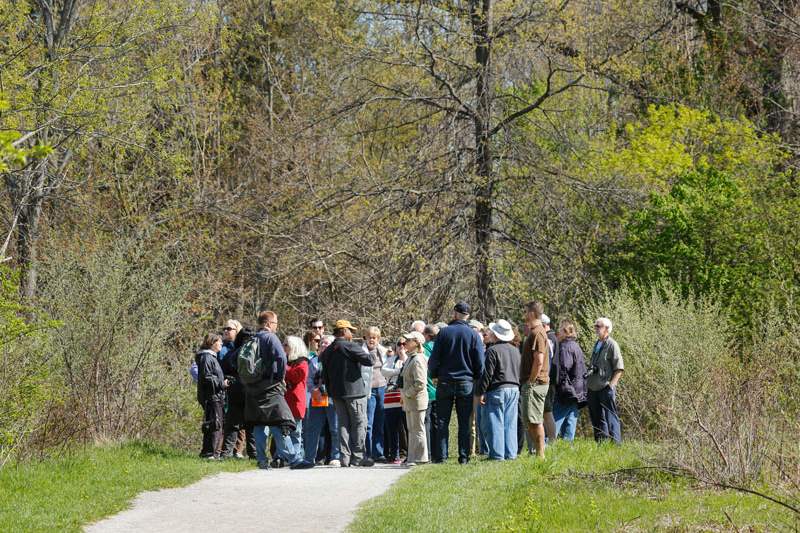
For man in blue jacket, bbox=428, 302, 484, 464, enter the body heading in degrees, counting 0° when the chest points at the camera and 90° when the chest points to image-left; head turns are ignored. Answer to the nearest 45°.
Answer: approximately 180°

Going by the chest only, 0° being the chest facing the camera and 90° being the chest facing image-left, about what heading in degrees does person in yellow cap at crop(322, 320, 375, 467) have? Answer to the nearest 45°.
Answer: approximately 225°

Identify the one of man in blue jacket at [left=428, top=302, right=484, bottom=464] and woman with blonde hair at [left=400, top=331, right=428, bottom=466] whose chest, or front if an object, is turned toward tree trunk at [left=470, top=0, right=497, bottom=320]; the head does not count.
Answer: the man in blue jacket

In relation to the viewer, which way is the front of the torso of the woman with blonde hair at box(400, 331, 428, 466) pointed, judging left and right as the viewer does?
facing to the left of the viewer

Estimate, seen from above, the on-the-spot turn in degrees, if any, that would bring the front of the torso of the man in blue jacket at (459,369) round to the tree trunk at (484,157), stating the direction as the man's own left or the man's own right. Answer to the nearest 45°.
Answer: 0° — they already face it

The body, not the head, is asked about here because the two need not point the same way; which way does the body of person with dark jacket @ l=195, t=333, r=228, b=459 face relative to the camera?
to the viewer's right

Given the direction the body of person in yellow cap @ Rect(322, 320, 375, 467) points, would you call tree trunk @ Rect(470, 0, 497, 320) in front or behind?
in front

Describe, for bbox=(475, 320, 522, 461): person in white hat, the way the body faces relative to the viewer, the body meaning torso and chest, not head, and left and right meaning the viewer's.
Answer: facing away from the viewer and to the left of the viewer

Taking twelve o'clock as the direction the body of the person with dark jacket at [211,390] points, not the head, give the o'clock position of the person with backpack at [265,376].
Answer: the person with backpack at [265,376] is roughly at 2 o'clock from the person with dark jacket at [211,390].

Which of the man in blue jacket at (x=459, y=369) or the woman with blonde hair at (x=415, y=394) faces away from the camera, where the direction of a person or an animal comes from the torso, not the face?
the man in blue jacket
